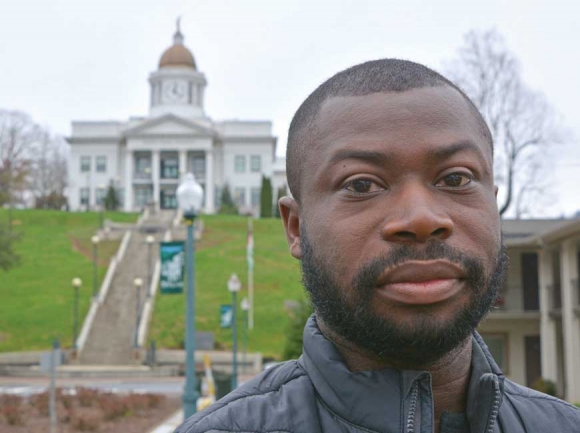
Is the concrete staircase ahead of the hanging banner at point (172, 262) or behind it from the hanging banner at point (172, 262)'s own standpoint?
behind

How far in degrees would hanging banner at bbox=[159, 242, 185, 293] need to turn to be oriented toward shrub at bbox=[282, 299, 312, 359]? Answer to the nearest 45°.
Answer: approximately 90° to its left

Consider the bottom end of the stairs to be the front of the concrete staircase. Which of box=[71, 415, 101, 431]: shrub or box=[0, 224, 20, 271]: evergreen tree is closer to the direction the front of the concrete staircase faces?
the shrub

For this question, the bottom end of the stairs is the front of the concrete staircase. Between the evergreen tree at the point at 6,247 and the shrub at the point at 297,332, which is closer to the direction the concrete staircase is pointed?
the shrub

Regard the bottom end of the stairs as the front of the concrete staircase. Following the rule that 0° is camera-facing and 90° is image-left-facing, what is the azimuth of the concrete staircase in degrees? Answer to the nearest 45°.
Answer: approximately 0°

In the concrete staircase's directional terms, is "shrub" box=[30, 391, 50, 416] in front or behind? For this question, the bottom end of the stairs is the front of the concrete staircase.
in front

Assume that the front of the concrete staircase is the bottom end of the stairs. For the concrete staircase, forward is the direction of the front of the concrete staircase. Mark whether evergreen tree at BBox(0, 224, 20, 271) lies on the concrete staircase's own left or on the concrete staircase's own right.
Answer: on the concrete staircase's own right

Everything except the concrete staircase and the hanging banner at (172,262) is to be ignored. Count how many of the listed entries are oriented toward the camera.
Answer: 2

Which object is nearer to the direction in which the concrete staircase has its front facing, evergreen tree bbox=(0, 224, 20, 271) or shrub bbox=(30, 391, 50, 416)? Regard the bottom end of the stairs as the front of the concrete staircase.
the shrub

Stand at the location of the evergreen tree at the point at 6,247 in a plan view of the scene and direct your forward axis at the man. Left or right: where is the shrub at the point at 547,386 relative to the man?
left
